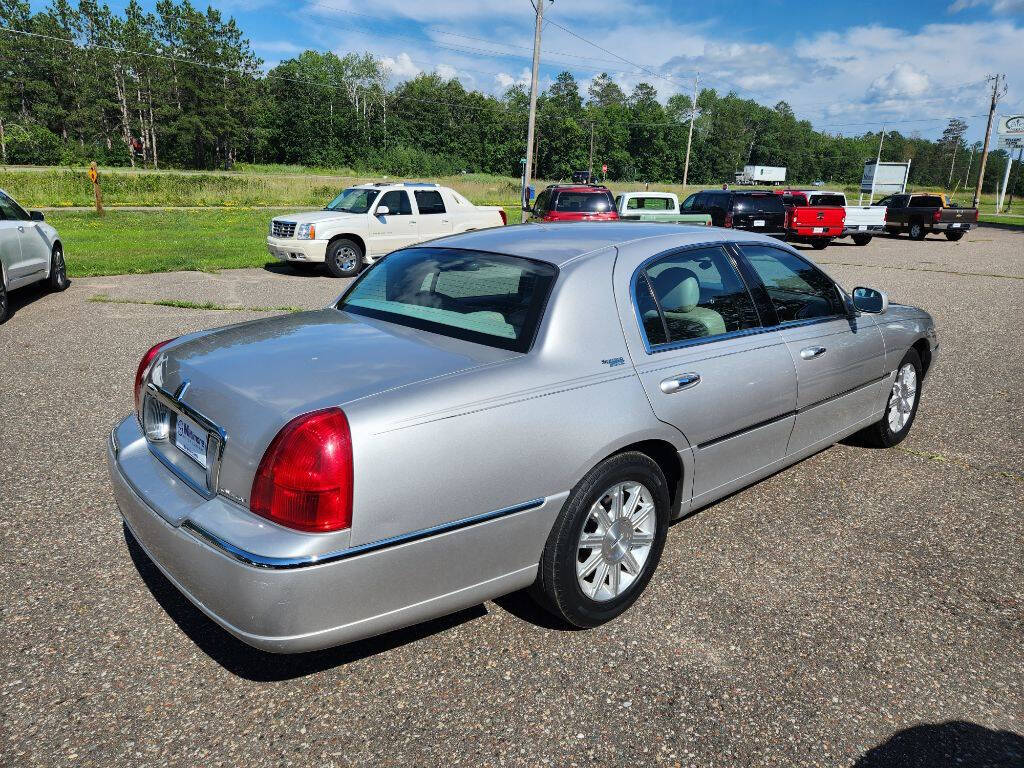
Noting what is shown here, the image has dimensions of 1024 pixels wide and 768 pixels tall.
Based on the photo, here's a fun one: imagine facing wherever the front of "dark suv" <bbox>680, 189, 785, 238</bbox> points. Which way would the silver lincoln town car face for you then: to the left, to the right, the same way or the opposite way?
to the right

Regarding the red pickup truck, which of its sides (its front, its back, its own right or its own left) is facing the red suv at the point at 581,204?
left

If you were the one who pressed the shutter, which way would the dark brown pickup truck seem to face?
facing away from the viewer and to the left of the viewer

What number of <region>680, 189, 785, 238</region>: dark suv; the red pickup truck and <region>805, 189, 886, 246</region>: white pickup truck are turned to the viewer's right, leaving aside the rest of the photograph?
0

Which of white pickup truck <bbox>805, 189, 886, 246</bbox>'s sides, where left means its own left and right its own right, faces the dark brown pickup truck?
right

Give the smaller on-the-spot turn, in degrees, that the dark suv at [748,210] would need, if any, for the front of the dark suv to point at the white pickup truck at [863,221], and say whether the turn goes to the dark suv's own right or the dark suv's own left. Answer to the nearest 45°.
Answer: approximately 90° to the dark suv's own right

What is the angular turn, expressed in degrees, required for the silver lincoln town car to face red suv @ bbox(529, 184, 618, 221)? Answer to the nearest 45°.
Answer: approximately 45° to its left

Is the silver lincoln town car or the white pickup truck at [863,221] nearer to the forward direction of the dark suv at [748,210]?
the white pickup truck

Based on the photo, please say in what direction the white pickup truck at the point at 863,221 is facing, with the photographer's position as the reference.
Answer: facing away from the viewer and to the left of the viewer

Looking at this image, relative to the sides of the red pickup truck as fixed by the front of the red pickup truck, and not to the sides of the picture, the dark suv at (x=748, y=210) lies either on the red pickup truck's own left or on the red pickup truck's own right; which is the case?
on the red pickup truck's own left

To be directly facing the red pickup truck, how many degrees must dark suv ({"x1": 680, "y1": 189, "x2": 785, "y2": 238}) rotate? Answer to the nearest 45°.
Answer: approximately 90° to its right

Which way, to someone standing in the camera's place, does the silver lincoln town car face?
facing away from the viewer and to the right of the viewer

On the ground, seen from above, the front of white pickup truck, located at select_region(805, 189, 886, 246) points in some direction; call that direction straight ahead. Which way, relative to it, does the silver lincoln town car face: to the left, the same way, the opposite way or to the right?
to the right

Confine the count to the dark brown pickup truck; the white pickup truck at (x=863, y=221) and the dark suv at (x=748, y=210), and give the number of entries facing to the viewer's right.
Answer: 0

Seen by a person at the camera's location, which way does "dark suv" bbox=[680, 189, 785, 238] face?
facing away from the viewer and to the left of the viewer

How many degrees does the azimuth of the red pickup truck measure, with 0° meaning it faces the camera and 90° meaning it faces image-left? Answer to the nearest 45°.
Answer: approximately 135°

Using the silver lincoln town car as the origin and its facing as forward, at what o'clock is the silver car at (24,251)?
The silver car is roughly at 9 o'clock from the silver lincoln town car.

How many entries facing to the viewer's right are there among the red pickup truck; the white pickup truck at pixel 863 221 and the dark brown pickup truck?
0

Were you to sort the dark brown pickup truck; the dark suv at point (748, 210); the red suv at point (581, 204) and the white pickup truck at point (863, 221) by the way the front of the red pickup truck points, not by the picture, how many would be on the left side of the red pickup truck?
2
